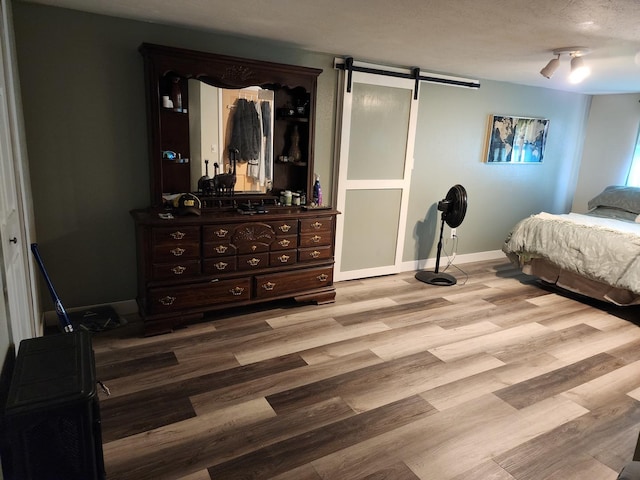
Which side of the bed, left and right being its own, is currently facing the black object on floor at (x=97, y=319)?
front

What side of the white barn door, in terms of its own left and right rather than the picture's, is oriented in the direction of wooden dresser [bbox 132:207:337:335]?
right

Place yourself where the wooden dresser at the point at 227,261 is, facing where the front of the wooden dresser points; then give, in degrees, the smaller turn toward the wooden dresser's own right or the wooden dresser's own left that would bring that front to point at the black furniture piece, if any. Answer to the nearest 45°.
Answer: approximately 45° to the wooden dresser's own right

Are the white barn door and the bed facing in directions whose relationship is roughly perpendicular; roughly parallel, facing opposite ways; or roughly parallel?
roughly perpendicular

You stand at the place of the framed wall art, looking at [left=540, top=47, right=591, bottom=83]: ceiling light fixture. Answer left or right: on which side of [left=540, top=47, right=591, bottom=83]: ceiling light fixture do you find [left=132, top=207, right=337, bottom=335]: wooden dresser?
right

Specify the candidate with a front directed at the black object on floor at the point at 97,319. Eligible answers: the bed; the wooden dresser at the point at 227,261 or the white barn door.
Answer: the bed

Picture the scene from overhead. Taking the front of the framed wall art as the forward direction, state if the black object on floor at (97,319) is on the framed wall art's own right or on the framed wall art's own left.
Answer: on the framed wall art's own right

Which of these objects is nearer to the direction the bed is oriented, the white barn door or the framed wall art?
the white barn door

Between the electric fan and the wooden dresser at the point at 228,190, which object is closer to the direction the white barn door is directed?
the electric fan

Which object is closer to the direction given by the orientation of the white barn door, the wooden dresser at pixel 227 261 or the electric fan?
the electric fan

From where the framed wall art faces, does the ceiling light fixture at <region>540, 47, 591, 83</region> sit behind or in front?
in front

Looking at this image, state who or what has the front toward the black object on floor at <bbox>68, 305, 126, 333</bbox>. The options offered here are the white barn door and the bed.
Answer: the bed

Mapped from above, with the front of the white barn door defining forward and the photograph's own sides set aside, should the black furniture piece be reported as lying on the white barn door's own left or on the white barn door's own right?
on the white barn door's own right

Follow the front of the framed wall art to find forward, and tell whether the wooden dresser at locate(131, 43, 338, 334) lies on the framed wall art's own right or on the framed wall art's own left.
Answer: on the framed wall art's own right

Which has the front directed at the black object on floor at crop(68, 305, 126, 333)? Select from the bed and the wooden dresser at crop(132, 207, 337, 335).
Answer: the bed
